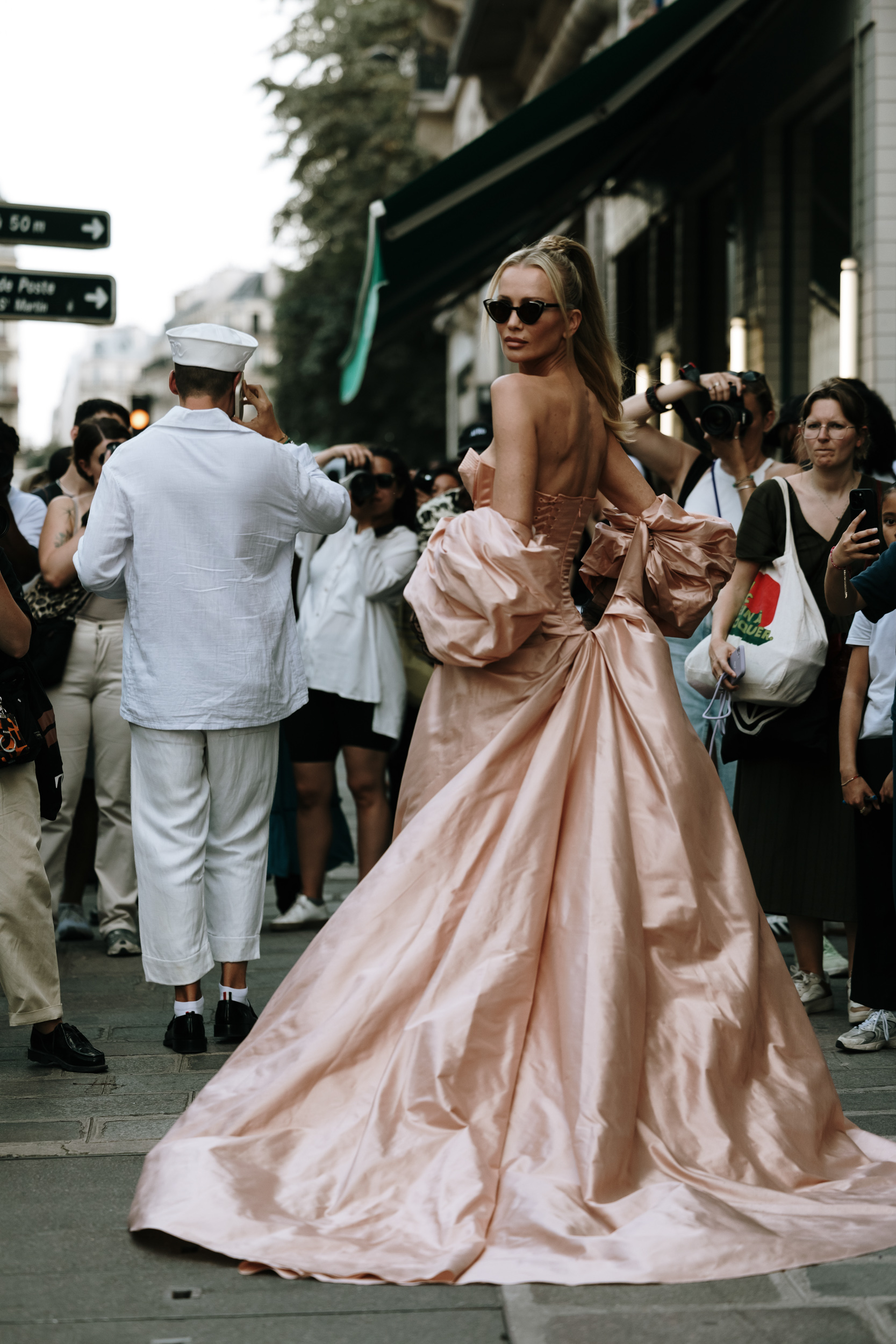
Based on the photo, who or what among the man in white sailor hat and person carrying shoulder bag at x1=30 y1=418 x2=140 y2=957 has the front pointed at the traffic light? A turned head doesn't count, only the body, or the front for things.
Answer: the man in white sailor hat

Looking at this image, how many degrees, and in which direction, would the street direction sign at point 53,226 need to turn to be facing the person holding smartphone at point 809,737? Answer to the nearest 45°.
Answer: approximately 45° to its left

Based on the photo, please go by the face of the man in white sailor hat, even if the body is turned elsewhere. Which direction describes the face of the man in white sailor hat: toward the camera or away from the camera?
away from the camera

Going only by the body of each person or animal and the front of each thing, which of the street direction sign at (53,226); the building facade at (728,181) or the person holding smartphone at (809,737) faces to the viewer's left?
the building facade

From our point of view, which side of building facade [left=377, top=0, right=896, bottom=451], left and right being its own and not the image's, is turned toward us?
left

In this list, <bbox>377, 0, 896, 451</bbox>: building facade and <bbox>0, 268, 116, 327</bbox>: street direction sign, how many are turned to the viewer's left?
1

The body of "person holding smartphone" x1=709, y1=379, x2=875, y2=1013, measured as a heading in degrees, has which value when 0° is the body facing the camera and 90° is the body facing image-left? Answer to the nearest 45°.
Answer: approximately 0°

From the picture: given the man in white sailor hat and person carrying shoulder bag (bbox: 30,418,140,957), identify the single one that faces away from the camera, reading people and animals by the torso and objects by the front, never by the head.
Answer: the man in white sailor hat

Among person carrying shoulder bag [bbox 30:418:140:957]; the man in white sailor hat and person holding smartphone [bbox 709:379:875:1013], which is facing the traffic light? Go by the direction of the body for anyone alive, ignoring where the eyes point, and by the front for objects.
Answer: the man in white sailor hat

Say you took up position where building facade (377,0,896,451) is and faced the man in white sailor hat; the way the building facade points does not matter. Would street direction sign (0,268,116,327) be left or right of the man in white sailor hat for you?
right
